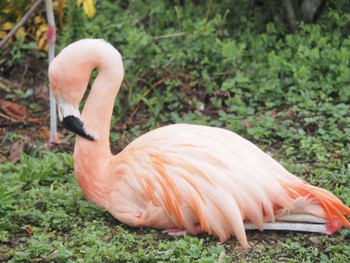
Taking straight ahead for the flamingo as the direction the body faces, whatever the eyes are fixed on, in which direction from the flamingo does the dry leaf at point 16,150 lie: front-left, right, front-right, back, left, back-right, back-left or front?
front-right

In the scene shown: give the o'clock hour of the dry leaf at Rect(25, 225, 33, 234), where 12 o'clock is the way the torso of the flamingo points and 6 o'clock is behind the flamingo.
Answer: The dry leaf is roughly at 12 o'clock from the flamingo.

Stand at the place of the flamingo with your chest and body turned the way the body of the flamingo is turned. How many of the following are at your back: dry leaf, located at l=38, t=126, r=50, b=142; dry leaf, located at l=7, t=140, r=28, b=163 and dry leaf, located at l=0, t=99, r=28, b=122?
0

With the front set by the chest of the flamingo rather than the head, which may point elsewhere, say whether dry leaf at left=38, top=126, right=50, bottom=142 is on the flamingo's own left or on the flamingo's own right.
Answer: on the flamingo's own right

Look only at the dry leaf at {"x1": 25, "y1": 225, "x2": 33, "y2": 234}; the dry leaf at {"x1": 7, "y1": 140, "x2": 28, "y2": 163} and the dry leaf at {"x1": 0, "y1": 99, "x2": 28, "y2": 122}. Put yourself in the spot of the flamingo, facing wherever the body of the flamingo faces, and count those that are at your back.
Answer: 0

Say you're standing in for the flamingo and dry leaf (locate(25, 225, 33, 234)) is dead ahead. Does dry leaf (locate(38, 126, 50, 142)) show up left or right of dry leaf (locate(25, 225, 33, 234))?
right

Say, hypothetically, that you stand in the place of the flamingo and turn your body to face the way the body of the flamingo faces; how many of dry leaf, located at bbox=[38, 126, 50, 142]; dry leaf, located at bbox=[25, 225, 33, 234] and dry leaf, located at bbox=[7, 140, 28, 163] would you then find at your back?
0

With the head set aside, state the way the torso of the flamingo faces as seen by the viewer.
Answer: to the viewer's left

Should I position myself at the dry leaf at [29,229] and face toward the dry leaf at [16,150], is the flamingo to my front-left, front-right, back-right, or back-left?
back-right

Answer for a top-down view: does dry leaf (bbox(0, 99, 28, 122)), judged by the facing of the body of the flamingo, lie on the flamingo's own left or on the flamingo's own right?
on the flamingo's own right
